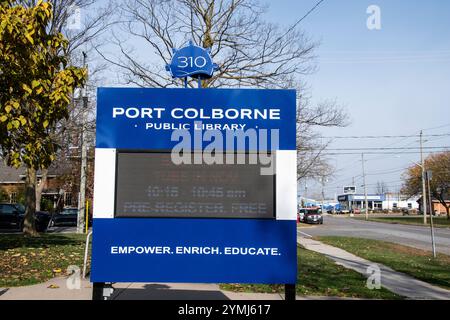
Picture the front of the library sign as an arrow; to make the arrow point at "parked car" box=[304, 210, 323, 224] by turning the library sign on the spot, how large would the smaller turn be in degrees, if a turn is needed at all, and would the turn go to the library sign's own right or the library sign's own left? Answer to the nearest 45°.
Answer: approximately 180°

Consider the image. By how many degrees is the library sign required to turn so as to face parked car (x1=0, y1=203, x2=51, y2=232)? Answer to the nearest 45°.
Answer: approximately 135° to its right

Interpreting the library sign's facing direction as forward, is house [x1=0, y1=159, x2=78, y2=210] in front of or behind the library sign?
behind

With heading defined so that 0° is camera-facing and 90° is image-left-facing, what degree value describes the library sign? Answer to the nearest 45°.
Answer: approximately 0°

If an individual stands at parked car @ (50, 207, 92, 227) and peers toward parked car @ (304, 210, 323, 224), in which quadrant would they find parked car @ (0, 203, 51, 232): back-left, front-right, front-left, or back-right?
back-right

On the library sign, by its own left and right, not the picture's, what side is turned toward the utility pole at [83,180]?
back

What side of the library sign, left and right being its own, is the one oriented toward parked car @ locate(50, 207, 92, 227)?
back
